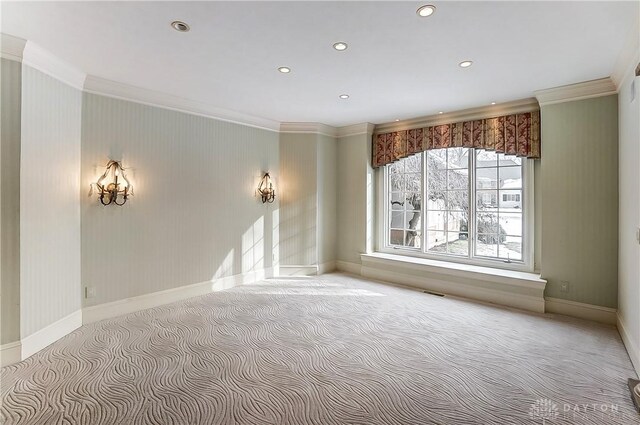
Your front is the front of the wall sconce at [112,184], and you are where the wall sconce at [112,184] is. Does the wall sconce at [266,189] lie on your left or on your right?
on your left

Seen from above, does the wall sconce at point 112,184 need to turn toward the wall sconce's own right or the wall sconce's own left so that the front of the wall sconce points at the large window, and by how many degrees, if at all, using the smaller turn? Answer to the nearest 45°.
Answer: approximately 90° to the wall sconce's own left

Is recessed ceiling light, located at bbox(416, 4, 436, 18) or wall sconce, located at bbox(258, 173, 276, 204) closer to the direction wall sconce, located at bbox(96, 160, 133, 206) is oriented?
the recessed ceiling light

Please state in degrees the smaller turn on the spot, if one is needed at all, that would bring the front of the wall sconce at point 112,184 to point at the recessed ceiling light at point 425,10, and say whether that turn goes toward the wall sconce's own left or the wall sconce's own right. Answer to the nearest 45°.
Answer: approximately 45° to the wall sconce's own left

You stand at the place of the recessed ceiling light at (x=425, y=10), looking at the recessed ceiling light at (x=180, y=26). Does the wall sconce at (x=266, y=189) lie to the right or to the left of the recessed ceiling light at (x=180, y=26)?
right

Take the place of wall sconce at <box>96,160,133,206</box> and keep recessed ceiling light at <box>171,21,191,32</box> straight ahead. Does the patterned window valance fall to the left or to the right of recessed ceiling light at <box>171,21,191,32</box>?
left

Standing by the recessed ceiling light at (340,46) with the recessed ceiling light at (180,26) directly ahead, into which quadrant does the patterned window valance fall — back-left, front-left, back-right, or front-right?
back-right

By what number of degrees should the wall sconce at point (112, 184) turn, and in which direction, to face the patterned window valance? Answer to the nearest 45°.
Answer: approximately 90° to its left

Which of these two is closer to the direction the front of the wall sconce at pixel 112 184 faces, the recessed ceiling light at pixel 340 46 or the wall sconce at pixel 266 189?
the recessed ceiling light

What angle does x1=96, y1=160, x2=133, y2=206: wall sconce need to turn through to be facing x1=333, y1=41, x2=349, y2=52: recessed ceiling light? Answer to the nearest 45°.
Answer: approximately 45° to its left

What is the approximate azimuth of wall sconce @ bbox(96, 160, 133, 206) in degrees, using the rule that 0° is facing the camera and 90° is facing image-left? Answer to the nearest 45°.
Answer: approximately 0°
